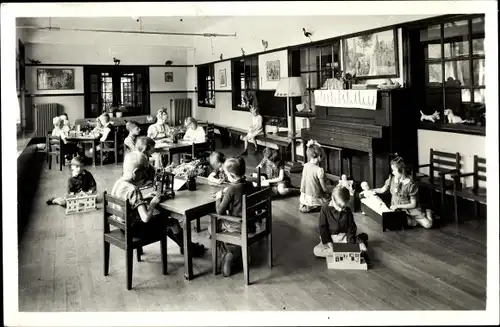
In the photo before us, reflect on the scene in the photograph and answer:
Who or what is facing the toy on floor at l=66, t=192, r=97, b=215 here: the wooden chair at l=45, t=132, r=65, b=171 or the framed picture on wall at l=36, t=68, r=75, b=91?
the framed picture on wall

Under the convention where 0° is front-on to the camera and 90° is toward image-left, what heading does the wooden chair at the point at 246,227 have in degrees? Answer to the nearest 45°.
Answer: approximately 135°

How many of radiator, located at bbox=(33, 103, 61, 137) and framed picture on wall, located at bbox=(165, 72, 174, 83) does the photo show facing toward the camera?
2

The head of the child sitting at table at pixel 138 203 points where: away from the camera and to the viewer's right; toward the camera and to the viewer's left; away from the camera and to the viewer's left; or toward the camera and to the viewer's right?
away from the camera and to the viewer's right

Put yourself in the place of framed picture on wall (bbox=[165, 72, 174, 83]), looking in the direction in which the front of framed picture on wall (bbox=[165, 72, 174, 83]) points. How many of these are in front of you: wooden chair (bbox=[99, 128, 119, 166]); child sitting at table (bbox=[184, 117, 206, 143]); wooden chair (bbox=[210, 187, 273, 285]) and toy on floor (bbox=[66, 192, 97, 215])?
4

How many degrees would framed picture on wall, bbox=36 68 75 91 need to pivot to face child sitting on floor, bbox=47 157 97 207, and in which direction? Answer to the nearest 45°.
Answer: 0° — it already faces them
